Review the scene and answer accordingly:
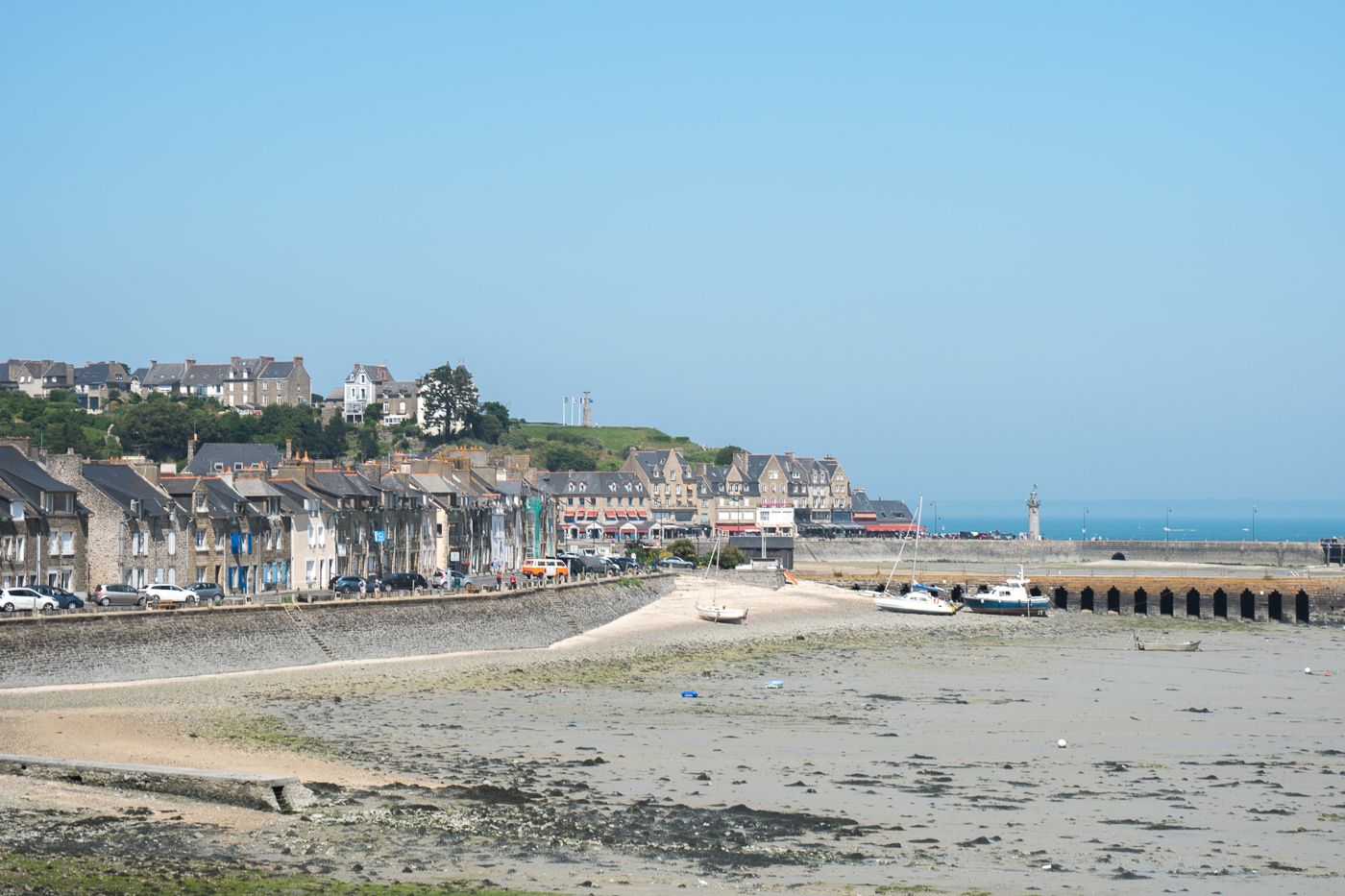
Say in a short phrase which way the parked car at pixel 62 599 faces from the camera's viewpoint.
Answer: facing the viewer and to the right of the viewer

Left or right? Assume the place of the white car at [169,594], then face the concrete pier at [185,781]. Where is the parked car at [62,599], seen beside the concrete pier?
right

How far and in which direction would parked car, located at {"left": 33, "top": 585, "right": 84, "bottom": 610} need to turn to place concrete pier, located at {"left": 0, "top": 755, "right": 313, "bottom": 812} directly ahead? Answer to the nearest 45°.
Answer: approximately 45° to its right

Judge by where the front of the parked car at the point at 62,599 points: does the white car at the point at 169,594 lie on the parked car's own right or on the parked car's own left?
on the parked car's own left
